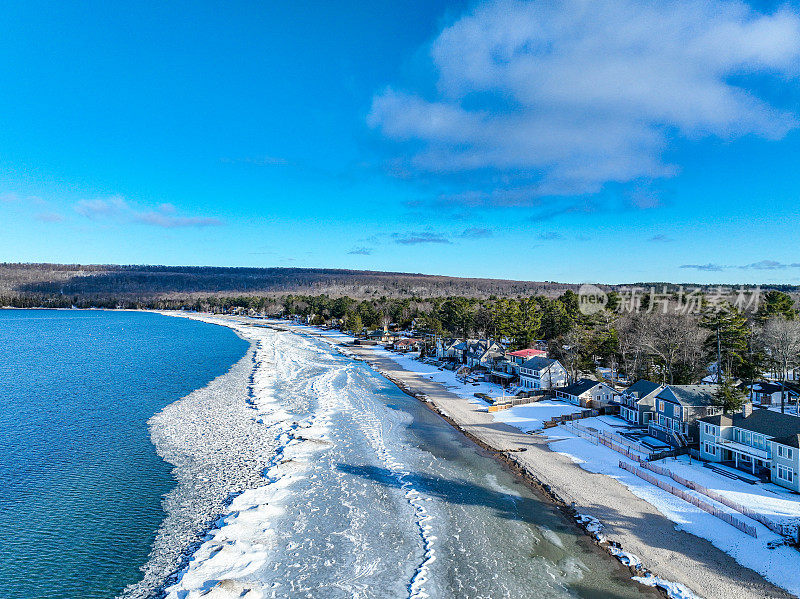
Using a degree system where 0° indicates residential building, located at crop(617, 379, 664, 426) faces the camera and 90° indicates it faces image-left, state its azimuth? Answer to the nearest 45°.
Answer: approximately 45°

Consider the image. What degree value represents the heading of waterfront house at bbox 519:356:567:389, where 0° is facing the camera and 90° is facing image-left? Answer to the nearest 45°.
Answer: approximately 45°

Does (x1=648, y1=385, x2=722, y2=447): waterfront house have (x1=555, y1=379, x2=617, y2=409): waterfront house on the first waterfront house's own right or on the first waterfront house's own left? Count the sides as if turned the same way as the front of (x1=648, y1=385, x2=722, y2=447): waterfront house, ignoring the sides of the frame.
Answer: on the first waterfront house's own right

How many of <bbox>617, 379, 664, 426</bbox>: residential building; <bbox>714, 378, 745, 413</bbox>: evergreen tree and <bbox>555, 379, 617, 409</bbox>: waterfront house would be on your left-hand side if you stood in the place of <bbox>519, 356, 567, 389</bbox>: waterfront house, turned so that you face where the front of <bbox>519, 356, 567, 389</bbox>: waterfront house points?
3

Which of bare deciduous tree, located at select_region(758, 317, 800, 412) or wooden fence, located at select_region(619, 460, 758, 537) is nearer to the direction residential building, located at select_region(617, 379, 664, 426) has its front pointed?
the wooden fence

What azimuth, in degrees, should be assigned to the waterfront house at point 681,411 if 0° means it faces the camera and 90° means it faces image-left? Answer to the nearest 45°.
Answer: approximately 45°

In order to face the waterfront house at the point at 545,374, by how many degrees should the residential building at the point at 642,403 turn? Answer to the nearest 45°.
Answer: approximately 90° to its right

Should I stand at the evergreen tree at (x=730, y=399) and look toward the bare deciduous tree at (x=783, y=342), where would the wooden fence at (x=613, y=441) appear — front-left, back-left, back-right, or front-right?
back-left

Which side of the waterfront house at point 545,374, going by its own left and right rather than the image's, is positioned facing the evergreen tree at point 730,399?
left

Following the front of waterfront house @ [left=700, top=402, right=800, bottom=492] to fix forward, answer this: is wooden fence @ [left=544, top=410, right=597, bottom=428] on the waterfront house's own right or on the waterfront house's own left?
on the waterfront house's own right

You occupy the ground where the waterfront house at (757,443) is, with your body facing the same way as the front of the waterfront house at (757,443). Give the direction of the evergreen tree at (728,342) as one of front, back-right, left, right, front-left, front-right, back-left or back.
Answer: back-right
